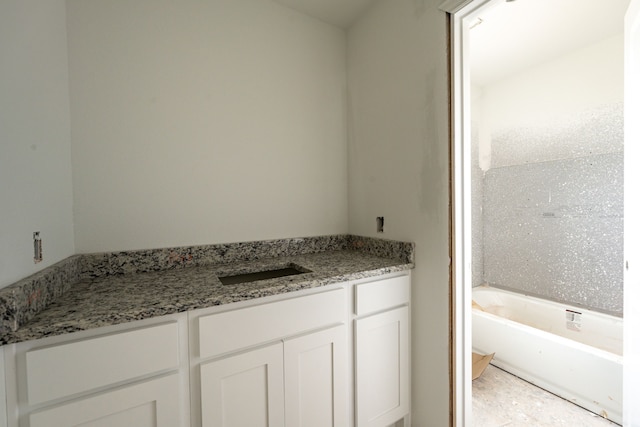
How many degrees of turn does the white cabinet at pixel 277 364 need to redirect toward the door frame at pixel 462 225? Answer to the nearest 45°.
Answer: approximately 45° to its left

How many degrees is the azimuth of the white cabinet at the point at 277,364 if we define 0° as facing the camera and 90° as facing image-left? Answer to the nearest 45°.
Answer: approximately 315°

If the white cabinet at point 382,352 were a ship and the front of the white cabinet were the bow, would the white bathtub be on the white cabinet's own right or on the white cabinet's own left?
on the white cabinet's own left

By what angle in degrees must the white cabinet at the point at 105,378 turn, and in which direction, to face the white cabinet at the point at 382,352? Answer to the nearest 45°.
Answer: approximately 45° to its left

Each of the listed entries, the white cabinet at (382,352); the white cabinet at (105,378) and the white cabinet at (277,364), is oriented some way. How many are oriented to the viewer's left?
0

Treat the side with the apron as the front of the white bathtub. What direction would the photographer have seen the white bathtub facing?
facing the viewer and to the left of the viewer

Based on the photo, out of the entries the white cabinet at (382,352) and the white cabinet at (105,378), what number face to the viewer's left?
0

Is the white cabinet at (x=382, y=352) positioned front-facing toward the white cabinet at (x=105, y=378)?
no

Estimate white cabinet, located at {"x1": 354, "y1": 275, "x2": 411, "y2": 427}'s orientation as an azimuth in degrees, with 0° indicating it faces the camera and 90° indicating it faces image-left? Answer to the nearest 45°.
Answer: approximately 315°

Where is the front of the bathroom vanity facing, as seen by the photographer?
facing the viewer and to the right of the viewer

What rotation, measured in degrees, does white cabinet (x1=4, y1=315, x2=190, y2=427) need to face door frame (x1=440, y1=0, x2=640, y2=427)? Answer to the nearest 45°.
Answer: approximately 45° to its left

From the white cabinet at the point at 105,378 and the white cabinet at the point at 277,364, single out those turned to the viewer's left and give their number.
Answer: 0

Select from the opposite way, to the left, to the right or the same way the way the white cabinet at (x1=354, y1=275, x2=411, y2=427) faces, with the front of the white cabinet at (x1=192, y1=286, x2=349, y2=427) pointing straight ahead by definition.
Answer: the same way
